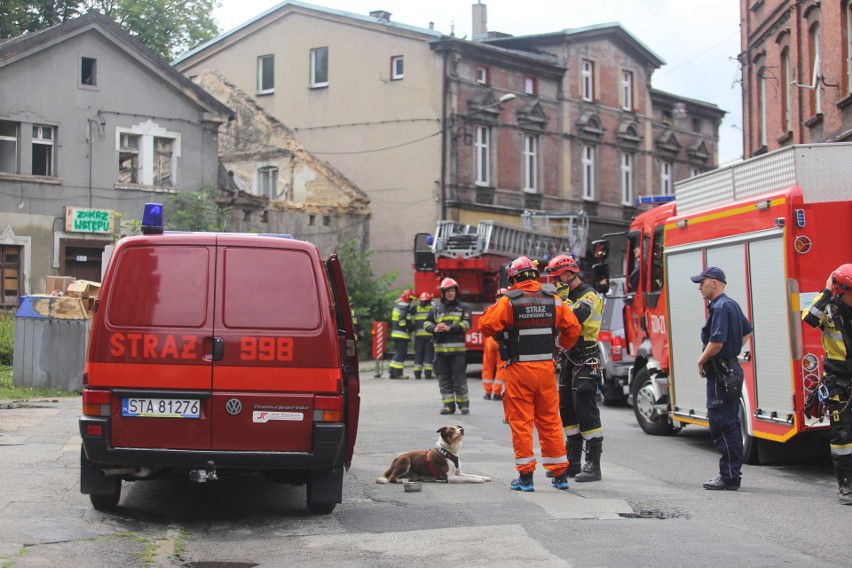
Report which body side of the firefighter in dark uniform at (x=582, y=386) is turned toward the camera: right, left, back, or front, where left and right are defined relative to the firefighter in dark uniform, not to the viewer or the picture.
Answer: left

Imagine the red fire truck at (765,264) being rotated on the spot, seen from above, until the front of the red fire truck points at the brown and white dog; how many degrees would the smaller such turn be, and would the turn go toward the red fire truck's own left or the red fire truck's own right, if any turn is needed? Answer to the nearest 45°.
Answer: approximately 90° to the red fire truck's own left

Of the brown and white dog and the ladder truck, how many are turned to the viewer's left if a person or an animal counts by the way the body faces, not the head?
0

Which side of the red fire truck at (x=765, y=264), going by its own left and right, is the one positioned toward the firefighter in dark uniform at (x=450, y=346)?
front

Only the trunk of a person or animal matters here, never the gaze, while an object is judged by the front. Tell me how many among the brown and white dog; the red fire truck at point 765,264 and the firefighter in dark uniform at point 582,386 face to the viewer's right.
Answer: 1

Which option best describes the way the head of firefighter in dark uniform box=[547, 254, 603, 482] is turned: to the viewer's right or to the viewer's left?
to the viewer's left

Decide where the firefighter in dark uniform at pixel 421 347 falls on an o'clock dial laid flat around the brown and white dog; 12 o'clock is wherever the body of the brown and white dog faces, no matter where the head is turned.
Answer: The firefighter in dark uniform is roughly at 9 o'clock from the brown and white dog.

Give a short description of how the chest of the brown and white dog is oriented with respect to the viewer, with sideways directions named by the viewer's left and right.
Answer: facing to the right of the viewer

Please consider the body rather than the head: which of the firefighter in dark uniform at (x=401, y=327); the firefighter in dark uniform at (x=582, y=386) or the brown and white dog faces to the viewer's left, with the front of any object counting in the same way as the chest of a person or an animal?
the firefighter in dark uniform at (x=582, y=386)

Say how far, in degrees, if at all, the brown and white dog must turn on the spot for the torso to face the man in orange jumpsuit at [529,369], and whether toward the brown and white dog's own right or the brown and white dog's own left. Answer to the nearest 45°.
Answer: approximately 45° to the brown and white dog's own right
